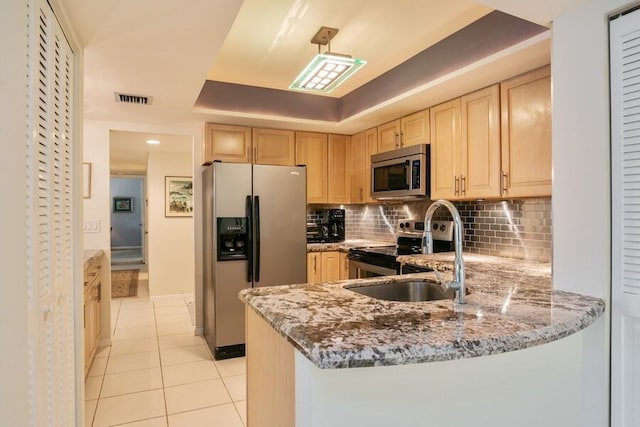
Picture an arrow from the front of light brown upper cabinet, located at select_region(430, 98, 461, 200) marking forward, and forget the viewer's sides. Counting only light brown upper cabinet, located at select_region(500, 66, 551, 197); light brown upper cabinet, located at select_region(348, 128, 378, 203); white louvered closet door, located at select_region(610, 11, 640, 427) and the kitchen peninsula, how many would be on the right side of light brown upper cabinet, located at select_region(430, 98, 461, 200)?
1

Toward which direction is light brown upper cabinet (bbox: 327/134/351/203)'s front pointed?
toward the camera

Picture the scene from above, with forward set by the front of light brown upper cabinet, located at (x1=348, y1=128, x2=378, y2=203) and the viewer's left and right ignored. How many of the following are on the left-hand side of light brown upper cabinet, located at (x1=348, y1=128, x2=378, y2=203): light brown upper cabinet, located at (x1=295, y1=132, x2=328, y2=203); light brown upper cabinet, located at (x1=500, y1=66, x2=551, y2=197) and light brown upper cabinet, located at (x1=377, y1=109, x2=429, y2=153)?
2

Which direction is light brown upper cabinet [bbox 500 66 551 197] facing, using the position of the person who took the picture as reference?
facing the viewer and to the left of the viewer

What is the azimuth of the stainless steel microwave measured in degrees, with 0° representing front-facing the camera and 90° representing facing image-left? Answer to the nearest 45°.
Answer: approximately 45°

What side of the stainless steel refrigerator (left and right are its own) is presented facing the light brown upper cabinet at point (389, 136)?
left

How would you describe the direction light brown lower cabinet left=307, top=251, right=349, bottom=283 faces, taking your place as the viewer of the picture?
facing the viewer and to the right of the viewer

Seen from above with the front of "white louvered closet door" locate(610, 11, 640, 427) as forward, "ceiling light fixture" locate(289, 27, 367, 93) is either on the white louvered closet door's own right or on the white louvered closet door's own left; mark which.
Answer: on the white louvered closet door's own right

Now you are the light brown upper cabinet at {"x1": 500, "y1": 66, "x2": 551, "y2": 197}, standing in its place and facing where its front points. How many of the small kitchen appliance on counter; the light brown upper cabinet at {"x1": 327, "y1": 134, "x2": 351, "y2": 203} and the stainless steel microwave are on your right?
3

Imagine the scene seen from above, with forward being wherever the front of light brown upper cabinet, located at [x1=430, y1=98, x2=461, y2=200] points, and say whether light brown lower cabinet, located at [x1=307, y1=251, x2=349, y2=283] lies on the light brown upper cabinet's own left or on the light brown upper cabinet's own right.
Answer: on the light brown upper cabinet's own right

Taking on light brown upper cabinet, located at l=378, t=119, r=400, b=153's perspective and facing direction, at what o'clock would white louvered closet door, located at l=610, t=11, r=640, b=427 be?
The white louvered closet door is roughly at 10 o'clock from the light brown upper cabinet.

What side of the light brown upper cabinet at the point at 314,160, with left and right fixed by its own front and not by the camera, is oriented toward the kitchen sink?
front

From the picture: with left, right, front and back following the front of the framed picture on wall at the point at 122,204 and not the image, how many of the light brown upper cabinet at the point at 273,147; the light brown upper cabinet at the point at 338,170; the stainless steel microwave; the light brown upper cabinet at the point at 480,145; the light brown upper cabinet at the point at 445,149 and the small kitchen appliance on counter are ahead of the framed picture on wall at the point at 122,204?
6

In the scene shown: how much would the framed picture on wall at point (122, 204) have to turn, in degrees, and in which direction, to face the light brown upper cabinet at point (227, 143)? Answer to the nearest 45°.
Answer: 0° — it already faces it

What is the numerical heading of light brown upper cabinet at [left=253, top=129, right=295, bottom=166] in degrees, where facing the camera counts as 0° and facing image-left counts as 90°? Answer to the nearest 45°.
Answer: approximately 0°

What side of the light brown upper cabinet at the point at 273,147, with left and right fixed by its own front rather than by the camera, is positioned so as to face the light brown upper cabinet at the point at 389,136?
left
